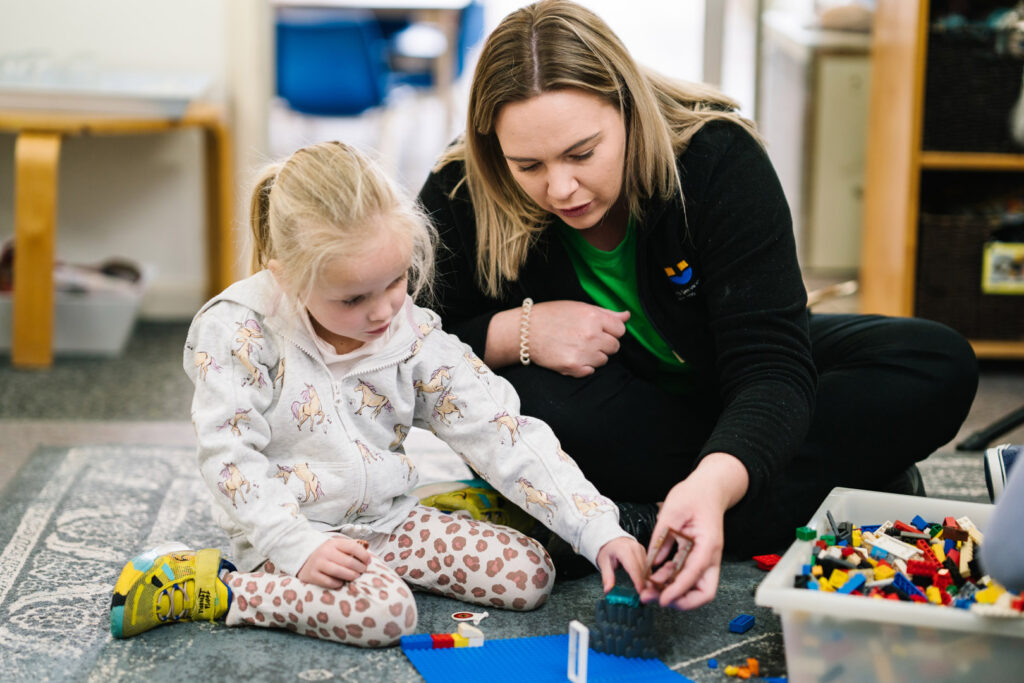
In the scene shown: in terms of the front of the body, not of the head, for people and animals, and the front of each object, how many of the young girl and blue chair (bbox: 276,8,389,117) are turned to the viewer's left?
0

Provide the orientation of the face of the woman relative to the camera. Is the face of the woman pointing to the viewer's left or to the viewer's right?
to the viewer's left

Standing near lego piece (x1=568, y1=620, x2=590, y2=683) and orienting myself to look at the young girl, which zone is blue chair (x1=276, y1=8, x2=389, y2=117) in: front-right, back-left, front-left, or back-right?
front-right

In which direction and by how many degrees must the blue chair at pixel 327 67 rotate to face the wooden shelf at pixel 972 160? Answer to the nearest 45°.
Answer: approximately 135° to its right

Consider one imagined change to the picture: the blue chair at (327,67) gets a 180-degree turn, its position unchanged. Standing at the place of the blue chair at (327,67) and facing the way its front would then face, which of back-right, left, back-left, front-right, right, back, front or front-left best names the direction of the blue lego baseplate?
front

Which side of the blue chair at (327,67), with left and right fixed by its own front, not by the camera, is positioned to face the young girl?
back

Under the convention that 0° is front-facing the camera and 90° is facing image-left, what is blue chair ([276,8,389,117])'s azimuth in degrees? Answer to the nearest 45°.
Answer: approximately 180°

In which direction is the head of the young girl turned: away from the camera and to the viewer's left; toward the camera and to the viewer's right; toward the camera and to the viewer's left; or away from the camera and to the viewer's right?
toward the camera and to the viewer's right
